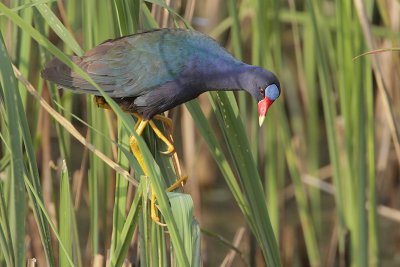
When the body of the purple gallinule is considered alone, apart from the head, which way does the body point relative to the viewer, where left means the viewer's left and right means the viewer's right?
facing to the right of the viewer
